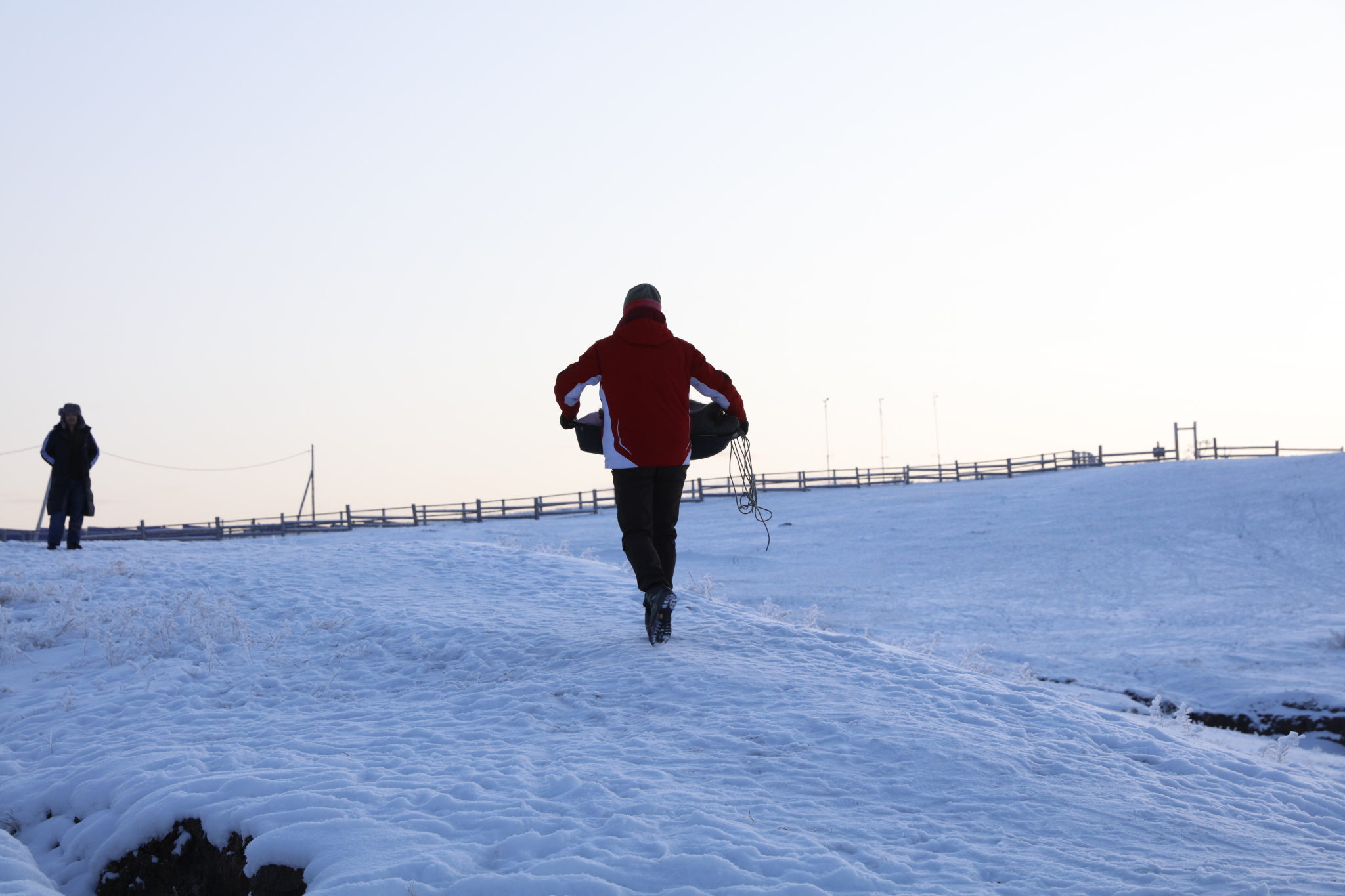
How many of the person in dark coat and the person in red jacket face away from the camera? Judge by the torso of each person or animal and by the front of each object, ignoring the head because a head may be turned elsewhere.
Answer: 1

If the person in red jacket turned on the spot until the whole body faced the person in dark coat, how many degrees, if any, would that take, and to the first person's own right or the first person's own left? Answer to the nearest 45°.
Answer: approximately 45° to the first person's own left

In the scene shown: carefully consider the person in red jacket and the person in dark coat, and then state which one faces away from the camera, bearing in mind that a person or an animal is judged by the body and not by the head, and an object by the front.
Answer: the person in red jacket

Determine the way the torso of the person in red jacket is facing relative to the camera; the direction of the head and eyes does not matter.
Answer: away from the camera

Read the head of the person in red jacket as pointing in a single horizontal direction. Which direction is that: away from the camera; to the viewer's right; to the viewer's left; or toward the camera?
away from the camera

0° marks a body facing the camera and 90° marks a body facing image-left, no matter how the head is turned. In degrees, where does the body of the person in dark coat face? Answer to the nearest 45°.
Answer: approximately 0°

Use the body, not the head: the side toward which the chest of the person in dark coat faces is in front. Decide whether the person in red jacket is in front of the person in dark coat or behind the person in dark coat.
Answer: in front
